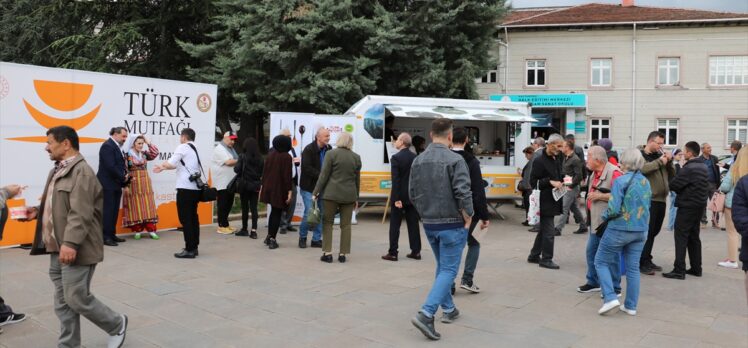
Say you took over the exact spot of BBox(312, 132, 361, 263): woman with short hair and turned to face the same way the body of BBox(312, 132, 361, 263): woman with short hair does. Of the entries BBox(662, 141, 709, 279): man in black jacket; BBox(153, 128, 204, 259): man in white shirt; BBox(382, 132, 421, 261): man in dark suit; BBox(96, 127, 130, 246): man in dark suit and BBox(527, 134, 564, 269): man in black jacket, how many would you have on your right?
3

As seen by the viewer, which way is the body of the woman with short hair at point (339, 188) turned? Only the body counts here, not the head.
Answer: away from the camera

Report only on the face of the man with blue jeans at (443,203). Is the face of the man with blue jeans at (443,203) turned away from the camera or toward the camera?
away from the camera

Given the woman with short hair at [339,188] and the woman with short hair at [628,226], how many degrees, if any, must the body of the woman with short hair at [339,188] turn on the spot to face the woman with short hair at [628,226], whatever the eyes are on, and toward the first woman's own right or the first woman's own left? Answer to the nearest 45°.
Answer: approximately 135° to the first woman's own right
